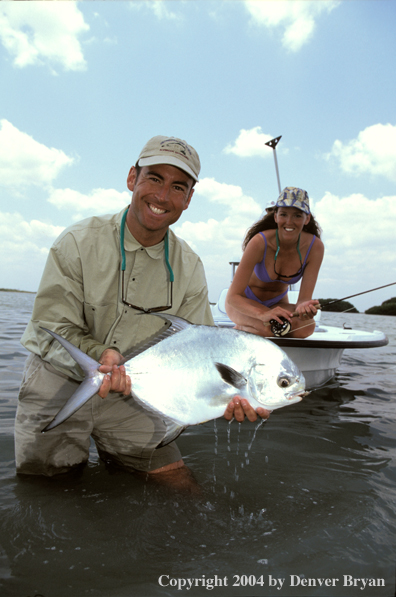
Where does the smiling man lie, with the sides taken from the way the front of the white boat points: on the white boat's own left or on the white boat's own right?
on the white boat's own right

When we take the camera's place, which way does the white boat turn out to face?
facing the viewer and to the right of the viewer

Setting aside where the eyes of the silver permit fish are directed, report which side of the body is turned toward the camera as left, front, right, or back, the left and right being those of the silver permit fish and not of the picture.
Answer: right

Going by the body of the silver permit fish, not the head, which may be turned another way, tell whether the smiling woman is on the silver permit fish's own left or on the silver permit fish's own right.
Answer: on the silver permit fish's own left

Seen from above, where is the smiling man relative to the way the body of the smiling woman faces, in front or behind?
in front

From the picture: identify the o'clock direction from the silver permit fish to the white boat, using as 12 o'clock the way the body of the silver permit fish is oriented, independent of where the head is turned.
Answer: The white boat is roughly at 10 o'clock from the silver permit fish.

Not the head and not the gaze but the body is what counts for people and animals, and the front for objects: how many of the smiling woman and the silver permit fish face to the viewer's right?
1
